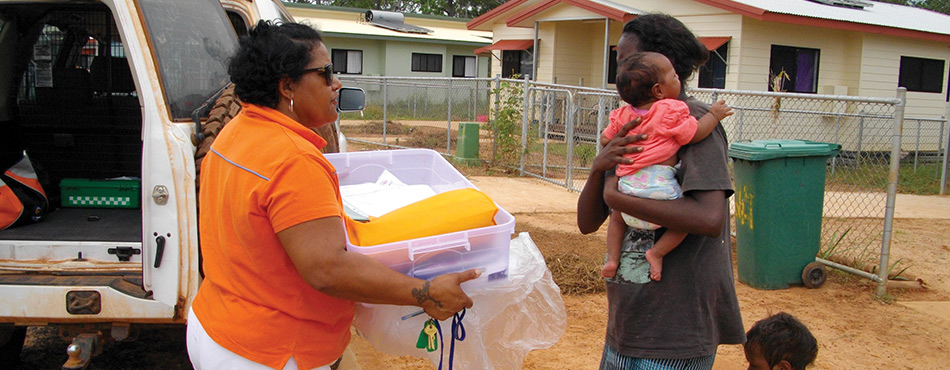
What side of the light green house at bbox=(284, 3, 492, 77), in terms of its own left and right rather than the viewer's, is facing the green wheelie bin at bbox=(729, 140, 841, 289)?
front

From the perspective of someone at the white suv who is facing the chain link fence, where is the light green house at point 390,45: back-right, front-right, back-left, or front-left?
front-left

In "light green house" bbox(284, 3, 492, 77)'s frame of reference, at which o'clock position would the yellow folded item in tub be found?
The yellow folded item in tub is roughly at 12 o'clock from the light green house.

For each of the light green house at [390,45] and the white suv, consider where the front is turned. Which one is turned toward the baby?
the light green house

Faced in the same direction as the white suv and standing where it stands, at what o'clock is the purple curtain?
The purple curtain is roughly at 2 o'clock from the white suv.

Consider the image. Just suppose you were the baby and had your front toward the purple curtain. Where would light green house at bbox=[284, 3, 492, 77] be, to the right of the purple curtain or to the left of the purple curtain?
left

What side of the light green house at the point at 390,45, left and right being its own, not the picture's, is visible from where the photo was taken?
front

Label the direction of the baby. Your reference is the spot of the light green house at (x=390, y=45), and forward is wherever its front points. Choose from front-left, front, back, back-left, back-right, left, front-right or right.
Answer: front

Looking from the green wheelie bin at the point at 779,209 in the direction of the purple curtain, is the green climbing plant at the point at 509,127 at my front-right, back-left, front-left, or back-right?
front-left

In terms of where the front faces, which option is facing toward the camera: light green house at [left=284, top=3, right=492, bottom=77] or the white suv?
the light green house

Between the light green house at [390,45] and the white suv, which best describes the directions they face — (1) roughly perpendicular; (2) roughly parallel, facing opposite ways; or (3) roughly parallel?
roughly parallel, facing opposite ways

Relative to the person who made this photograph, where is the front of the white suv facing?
facing away from the viewer

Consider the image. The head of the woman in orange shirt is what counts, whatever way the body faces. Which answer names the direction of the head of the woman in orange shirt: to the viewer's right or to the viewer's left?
to the viewer's right

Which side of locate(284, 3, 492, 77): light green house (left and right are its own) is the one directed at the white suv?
front

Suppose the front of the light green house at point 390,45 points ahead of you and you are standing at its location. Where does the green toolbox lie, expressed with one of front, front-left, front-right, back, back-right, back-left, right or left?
front

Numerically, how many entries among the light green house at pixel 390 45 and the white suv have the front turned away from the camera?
1
